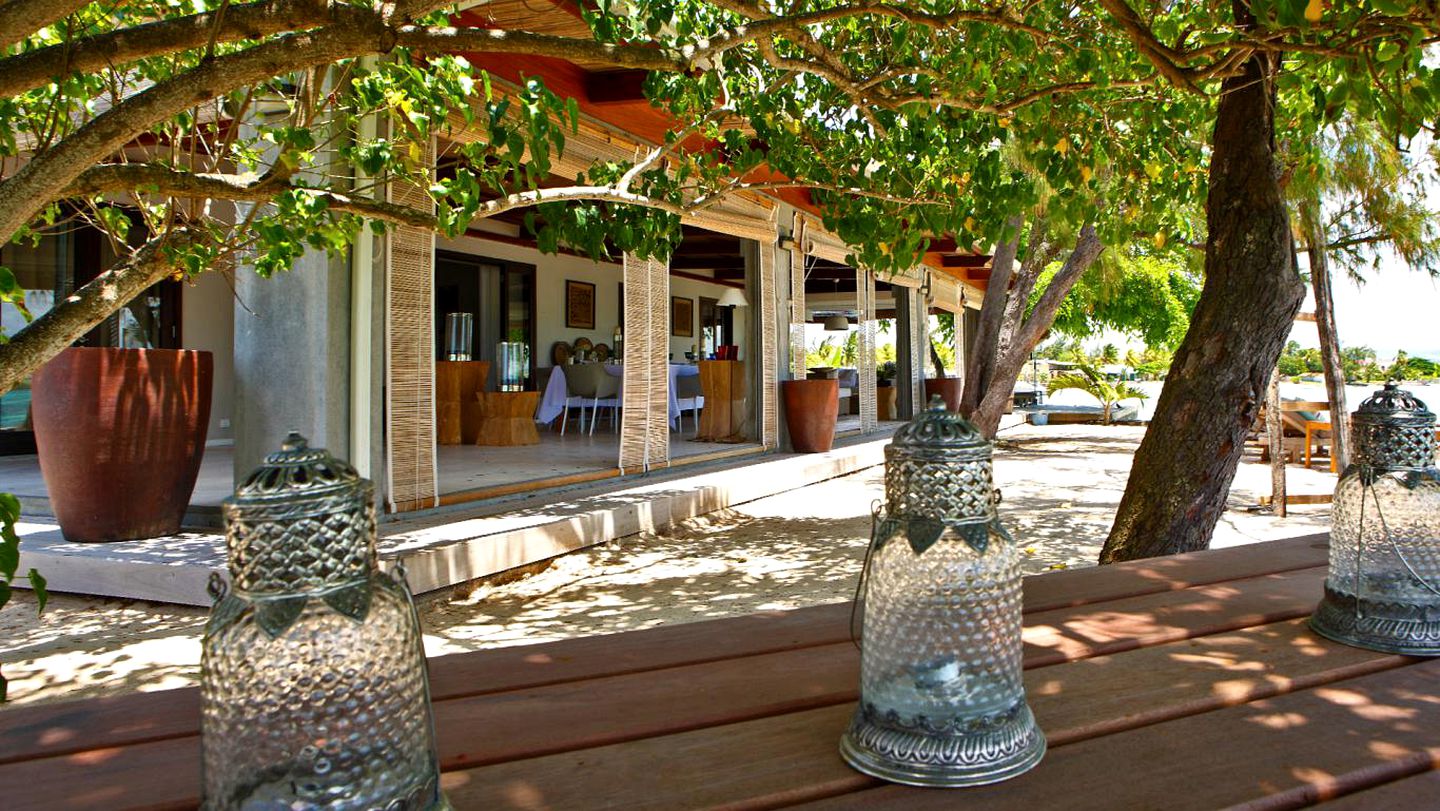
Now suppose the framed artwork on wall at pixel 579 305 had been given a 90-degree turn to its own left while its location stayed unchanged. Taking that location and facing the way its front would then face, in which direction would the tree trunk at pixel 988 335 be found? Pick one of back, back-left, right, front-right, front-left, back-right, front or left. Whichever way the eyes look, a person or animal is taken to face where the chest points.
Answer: right

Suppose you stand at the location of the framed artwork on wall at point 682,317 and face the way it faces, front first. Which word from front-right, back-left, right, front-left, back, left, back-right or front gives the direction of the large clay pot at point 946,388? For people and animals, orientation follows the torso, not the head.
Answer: front-left

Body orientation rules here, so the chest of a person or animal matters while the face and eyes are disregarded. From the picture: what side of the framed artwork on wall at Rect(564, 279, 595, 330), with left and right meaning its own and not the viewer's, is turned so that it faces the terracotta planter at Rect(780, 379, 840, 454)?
front

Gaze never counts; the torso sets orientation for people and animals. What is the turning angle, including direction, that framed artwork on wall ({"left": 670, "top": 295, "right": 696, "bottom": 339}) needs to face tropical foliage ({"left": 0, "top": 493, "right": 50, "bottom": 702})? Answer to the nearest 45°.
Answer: approximately 45° to its right

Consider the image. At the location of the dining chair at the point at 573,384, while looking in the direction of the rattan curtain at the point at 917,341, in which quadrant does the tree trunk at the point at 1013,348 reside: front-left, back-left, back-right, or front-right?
front-right

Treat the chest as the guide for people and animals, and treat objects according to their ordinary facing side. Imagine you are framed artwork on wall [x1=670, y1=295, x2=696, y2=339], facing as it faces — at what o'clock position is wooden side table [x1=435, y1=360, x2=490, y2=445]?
The wooden side table is roughly at 2 o'clock from the framed artwork on wall.

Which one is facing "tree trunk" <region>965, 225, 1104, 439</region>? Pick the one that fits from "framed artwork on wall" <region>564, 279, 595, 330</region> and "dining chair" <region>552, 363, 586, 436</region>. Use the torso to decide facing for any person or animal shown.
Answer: the framed artwork on wall

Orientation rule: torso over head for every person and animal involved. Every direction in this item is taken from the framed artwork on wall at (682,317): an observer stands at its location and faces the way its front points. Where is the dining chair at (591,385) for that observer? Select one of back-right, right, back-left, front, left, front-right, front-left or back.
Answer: front-right

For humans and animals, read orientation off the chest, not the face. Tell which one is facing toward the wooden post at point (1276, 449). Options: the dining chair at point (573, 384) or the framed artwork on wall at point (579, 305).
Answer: the framed artwork on wall

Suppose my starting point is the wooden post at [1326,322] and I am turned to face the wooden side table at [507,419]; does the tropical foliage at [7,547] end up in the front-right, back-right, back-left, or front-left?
front-left

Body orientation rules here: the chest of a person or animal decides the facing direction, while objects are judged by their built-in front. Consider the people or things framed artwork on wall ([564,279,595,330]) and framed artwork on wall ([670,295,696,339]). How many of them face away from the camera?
0

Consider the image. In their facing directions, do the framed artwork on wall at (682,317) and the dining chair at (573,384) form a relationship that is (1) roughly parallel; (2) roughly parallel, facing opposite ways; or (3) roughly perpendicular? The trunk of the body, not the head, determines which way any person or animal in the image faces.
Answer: roughly parallel, facing opposite ways

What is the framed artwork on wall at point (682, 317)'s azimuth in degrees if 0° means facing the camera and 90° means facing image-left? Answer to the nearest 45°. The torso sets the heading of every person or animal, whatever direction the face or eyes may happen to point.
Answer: approximately 315°

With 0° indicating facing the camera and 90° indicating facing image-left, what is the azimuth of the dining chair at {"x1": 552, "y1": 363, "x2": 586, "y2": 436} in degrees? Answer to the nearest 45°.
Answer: approximately 135°

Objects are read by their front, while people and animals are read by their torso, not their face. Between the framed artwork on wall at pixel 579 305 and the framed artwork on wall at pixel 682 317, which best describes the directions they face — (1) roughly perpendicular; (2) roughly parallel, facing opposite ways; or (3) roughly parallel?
roughly parallel

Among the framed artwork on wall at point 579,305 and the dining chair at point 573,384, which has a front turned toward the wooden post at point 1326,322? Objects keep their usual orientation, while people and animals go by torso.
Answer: the framed artwork on wall

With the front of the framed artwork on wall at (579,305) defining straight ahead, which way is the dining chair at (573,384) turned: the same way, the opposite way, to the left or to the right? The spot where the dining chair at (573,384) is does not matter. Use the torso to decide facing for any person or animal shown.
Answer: the opposite way

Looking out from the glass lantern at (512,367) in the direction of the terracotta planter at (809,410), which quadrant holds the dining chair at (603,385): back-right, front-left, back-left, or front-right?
front-left
